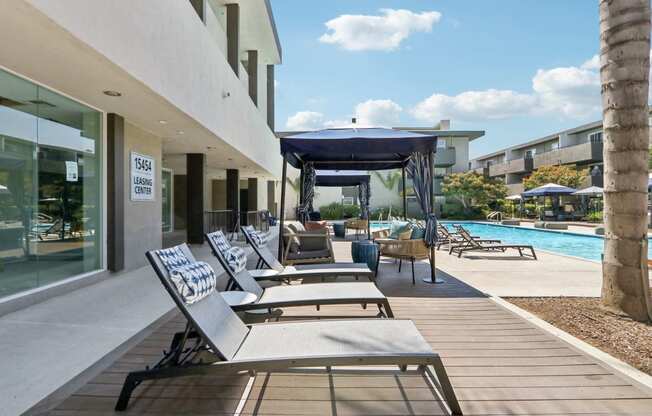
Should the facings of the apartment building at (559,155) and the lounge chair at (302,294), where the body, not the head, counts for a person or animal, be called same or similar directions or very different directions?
very different directions

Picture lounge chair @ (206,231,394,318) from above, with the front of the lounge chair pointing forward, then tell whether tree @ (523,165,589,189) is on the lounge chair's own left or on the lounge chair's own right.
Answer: on the lounge chair's own left

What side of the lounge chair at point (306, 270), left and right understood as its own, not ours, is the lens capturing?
right

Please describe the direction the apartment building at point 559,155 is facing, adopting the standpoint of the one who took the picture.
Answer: facing the viewer and to the left of the viewer

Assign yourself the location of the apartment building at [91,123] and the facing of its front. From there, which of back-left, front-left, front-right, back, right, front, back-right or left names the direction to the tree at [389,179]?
left

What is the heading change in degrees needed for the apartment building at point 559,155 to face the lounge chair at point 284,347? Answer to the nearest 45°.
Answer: approximately 45° to its left

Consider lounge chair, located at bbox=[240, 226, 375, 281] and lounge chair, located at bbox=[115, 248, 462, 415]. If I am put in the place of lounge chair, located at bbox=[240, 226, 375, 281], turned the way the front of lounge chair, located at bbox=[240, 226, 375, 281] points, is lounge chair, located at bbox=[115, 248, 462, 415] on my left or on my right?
on my right

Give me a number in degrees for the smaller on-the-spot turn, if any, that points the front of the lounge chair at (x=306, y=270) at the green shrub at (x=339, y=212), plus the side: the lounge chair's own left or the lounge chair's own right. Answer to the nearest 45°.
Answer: approximately 90° to the lounge chair's own left

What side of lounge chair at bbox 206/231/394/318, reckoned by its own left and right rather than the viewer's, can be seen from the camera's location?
right

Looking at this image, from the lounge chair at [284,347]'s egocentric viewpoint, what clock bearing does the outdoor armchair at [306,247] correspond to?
The outdoor armchair is roughly at 9 o'clock from the lounge chair.

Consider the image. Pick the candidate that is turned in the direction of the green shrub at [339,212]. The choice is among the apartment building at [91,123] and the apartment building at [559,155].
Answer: the apartment building at [559,155]

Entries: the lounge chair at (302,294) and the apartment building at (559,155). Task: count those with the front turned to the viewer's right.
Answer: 1

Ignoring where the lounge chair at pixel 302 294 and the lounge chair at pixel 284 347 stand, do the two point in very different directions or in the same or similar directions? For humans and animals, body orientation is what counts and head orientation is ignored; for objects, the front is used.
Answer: same or similar directions

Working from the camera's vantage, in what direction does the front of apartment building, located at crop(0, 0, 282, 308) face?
facing the viewer and to the right of the viewer

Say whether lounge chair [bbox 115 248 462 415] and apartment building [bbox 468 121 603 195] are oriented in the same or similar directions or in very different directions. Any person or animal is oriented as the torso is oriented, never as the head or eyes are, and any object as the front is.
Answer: very different directions

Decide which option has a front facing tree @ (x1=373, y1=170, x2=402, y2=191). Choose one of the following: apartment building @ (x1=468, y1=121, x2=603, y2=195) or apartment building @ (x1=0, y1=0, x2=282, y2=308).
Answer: apartment building @ (x1=468, y1=121, x2=603, y2=195)

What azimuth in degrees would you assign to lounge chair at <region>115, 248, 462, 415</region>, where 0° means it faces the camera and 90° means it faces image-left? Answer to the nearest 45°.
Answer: approximately 270°
